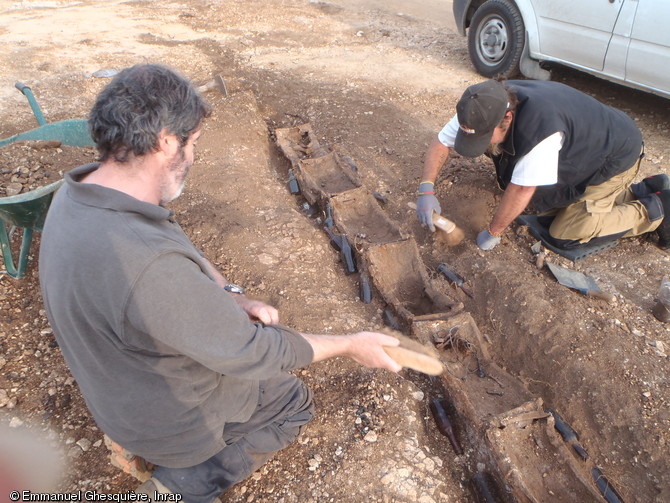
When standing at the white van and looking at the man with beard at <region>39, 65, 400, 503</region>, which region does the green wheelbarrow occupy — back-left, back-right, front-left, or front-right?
front-right

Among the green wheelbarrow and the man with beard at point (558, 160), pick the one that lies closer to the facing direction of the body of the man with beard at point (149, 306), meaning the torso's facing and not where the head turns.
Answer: the man with beard

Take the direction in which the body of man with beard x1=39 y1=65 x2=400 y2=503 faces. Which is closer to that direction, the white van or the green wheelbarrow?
the white van

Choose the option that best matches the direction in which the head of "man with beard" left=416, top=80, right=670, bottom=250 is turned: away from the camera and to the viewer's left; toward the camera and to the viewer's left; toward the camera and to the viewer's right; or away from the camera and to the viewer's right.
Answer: toward the camera and to the viewer's left

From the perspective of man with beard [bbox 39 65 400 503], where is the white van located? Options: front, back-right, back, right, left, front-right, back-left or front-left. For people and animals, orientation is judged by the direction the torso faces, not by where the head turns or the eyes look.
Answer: front

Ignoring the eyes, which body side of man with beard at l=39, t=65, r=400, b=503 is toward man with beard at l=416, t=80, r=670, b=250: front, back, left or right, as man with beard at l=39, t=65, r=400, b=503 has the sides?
front

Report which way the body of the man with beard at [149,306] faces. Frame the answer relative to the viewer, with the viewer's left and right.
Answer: facing away from the viewer and to the right of the viewer

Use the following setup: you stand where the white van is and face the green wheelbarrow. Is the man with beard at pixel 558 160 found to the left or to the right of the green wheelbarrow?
left

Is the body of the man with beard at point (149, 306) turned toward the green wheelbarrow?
no
